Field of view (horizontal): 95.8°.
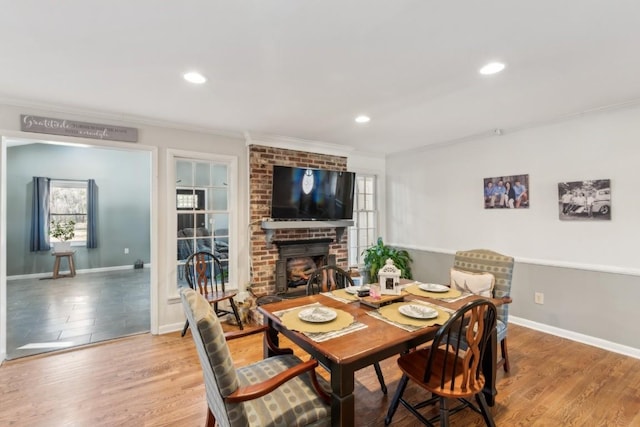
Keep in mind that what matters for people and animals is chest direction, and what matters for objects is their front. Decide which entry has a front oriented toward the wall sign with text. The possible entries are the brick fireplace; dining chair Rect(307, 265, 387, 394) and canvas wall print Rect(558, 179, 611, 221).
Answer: the canvas wall print

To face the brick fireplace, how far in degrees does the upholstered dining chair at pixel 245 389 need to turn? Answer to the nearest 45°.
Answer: approximately 45° to its left

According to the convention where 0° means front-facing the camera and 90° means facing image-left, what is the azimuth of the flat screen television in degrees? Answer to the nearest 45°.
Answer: approximately 315°

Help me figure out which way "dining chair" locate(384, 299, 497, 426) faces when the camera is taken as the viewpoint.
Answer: facing away from the viewer and to the left of the viewer

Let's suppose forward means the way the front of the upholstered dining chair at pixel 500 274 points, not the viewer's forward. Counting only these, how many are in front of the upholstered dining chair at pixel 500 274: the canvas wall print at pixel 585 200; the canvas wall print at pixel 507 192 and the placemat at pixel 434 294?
1

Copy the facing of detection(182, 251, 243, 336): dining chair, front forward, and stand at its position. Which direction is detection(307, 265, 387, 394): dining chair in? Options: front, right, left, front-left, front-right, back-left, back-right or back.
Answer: front

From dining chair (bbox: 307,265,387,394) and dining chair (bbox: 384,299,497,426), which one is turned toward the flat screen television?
dining chair (bbox: 384,299,497,426)

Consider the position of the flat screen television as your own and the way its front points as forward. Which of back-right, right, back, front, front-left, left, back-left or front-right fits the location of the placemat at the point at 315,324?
front-right

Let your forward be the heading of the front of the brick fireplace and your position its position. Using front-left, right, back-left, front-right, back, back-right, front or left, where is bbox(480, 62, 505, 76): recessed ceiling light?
front

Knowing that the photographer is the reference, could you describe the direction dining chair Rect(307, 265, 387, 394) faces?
facing the viewer and to the right of the viewer

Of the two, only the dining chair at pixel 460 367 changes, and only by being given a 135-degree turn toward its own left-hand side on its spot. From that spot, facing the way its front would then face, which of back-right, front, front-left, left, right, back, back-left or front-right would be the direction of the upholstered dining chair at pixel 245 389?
front-right

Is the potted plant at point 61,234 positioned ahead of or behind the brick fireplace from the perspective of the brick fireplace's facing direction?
behind

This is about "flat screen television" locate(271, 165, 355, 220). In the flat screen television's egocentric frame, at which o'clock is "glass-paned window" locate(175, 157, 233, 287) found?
The glass-paned window is roughly at 4 o'clock from the flat screen television.

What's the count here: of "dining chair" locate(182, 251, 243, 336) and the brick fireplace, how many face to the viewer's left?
0

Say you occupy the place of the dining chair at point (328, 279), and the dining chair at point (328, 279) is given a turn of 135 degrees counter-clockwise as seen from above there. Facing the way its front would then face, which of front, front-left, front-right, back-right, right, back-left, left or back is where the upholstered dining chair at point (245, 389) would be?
back

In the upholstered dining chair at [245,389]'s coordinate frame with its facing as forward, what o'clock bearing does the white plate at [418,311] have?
The white plate is roughly at 1 o'clock from the upholstered dining chair.

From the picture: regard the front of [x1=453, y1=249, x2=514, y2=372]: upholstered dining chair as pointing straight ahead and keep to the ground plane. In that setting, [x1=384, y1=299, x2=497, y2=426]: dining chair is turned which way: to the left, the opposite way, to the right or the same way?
to the right

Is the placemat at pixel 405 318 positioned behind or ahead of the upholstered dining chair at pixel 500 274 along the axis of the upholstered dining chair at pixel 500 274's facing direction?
ahead

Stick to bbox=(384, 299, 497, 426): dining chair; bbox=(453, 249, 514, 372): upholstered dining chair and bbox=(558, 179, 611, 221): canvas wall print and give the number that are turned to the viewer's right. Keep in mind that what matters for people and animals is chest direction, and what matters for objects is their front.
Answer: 0
